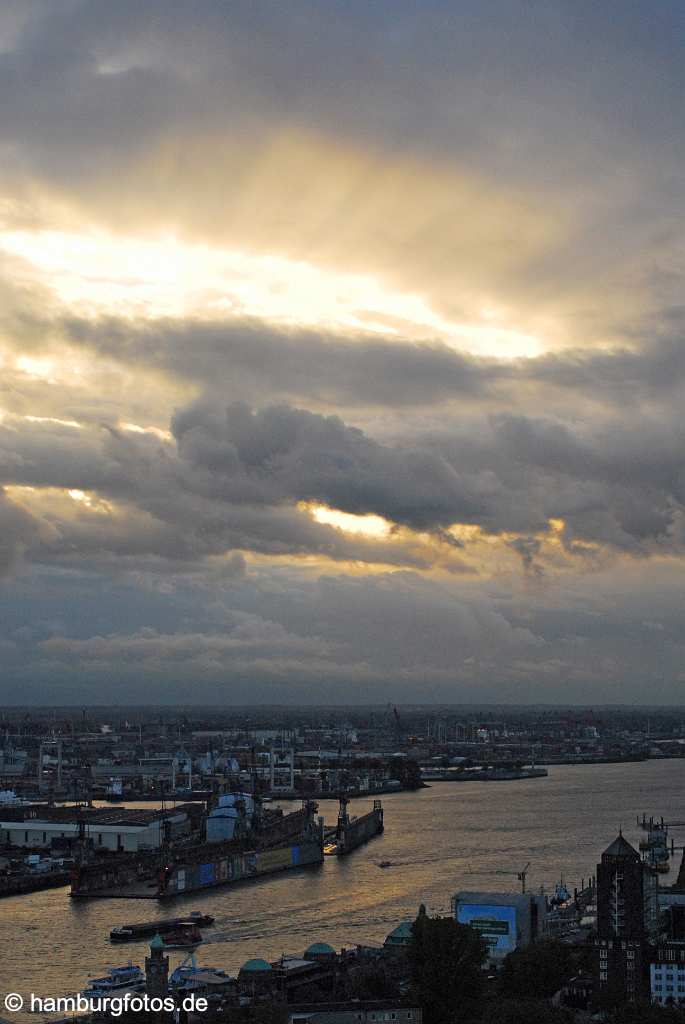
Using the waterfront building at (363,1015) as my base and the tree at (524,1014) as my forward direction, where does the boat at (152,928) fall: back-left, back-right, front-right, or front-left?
back-left

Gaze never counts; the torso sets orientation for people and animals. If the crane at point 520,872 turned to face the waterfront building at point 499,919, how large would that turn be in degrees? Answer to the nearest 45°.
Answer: approximately 90° to its left

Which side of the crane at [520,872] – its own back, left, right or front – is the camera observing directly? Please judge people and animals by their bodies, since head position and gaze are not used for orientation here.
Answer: left

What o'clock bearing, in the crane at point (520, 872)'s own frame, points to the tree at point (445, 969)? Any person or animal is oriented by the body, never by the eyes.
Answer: The tree is roughly at 9 o'clock from the crane.

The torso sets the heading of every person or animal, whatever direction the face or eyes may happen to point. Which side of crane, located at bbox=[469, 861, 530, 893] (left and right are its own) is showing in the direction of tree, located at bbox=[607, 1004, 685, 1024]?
left

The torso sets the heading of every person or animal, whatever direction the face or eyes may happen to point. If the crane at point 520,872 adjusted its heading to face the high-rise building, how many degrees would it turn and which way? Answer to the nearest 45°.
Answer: approximately 90° to its left

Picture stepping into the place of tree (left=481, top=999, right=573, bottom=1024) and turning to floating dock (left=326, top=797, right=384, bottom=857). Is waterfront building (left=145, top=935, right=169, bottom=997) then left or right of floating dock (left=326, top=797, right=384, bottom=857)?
left

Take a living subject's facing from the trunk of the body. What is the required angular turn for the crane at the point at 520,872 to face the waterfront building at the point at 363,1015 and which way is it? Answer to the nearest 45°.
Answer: approximately 90° to its left

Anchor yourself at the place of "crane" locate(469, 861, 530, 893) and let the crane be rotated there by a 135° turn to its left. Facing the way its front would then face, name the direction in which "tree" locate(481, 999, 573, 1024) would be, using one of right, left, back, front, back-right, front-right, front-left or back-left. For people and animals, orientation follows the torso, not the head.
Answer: front-right
